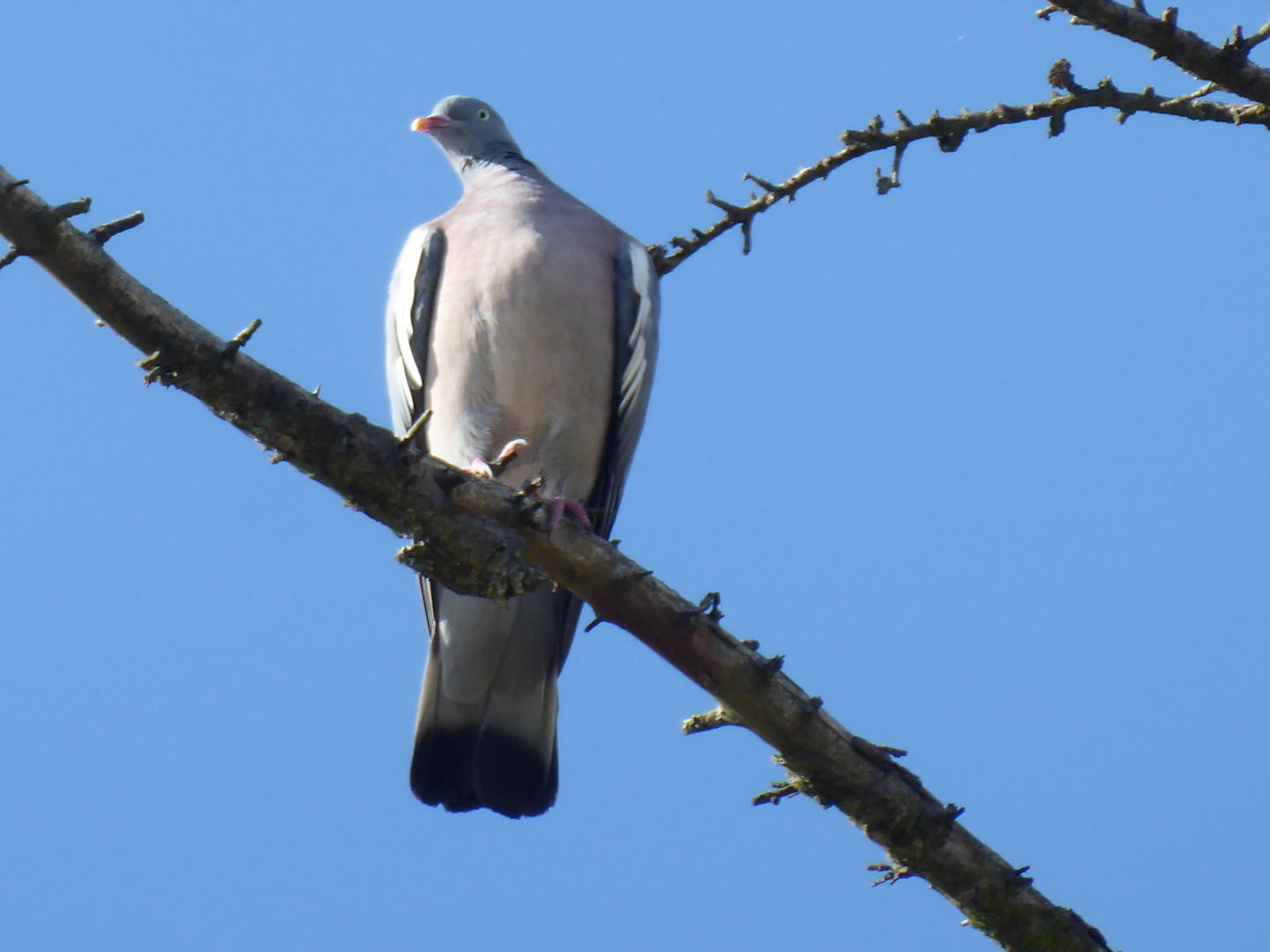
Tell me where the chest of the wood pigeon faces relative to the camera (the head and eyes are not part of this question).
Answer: toward the camera
